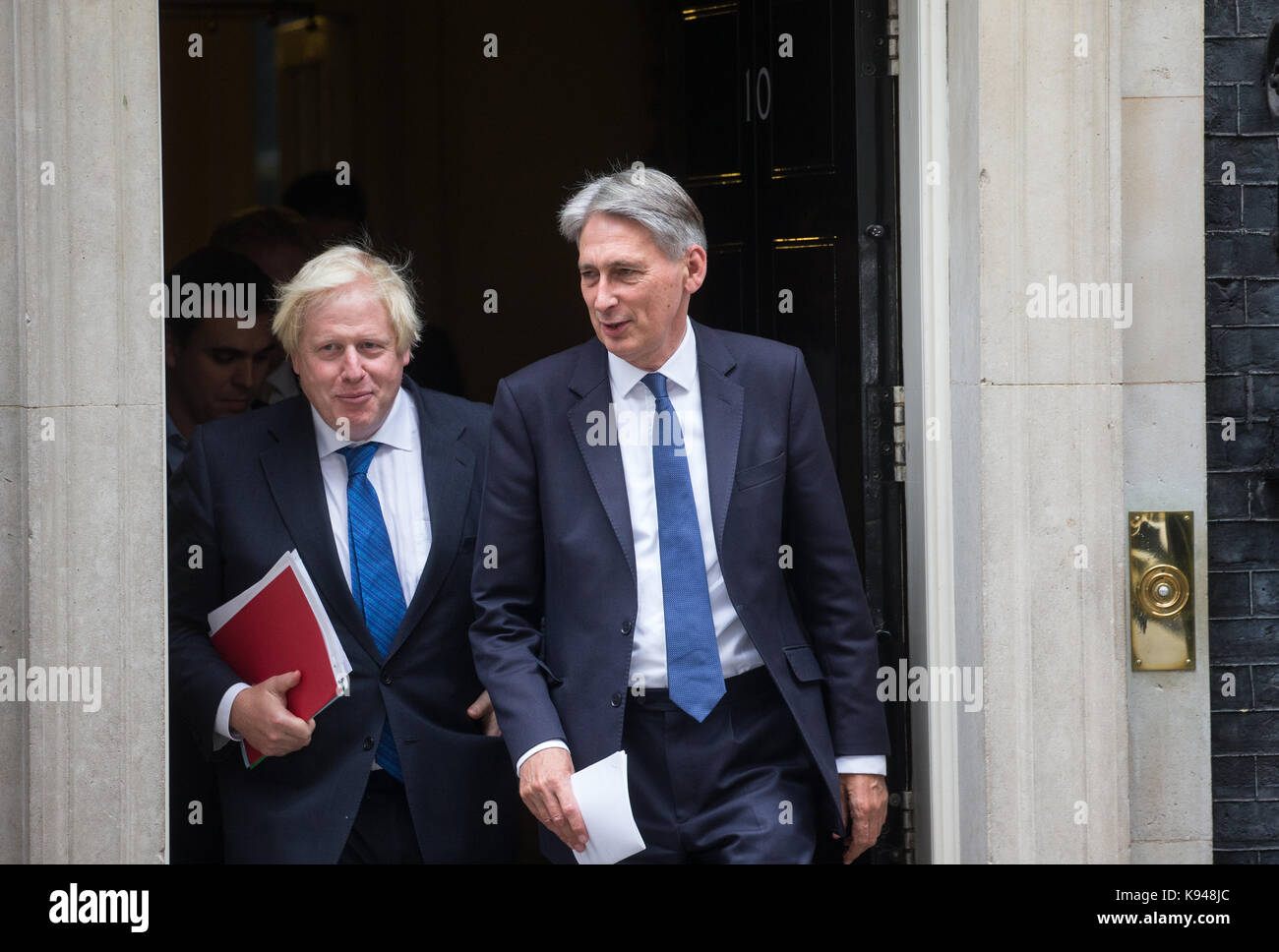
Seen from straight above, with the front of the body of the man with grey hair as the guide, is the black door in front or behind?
behind

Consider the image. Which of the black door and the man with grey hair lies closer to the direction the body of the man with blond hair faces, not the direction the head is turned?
the man with grey hair

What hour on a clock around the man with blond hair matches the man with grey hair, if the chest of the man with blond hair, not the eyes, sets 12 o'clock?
The man with grey hair is roughly at 10 o'clock from the man with blond hair.

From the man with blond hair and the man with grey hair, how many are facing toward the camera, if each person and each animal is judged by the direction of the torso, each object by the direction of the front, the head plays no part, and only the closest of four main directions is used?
2

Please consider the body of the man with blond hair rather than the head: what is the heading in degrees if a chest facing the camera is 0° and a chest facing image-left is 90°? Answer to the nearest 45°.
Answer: approximately 0°

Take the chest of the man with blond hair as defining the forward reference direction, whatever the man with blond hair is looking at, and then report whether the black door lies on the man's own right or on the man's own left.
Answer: on the man's own left

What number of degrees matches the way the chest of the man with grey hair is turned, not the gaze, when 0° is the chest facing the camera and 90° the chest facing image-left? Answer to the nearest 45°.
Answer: approximately 0°

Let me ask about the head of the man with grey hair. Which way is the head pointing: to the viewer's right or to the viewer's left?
to the viewer's left

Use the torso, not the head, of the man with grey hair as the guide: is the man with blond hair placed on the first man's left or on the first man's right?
on the first man's right

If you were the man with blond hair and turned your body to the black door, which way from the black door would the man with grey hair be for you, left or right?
right
